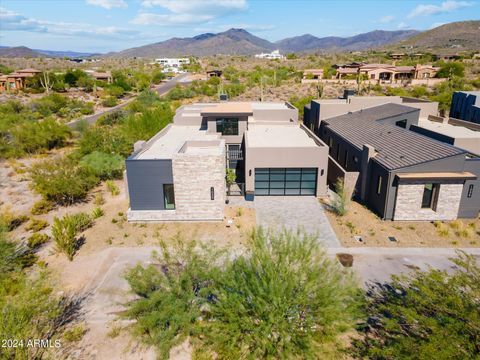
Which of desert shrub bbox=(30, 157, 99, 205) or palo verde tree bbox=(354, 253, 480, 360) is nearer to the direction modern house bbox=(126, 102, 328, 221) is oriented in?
the palo verde tree

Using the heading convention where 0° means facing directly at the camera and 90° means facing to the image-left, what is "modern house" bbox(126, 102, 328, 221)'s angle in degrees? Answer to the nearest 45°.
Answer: approximately 0°

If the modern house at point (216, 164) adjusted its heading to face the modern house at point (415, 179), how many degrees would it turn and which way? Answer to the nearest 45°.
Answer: approximately 90° to its left

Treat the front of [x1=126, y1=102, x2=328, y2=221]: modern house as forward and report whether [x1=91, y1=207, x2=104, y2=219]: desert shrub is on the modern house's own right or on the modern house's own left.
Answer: on the modern house's own right

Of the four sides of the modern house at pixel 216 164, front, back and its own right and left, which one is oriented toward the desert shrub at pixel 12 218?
right

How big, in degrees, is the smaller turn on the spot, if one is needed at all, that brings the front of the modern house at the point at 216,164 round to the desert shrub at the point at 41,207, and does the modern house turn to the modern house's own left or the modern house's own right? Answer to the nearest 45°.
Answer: approximately 90° to the modern house's own right

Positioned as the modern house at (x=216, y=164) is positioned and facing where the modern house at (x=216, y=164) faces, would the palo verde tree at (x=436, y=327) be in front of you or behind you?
in front

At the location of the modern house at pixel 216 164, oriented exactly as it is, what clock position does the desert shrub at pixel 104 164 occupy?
The desert shrub is roughly at 4 o'clock from the modern house.

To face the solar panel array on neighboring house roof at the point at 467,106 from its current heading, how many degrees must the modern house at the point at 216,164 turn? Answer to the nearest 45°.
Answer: approximately 135° to its left

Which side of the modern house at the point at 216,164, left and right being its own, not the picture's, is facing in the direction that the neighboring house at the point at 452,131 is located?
left

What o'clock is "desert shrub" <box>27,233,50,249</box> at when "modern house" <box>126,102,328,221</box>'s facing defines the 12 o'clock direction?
The desert shrub is roughly at 2 o'clock from the modern house.

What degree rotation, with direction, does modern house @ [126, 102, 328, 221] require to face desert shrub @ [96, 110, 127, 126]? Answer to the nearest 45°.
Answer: approximately 135° to its right

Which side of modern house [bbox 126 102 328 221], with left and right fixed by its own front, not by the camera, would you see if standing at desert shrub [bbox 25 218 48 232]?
right

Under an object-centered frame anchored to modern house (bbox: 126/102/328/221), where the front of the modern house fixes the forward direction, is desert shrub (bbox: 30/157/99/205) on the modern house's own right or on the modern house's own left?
on the modern house's own right

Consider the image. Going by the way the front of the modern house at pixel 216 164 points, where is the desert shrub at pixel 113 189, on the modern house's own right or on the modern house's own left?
on the modern house's own right

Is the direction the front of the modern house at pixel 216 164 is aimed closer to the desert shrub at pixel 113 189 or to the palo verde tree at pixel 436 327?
the palo verde tree
